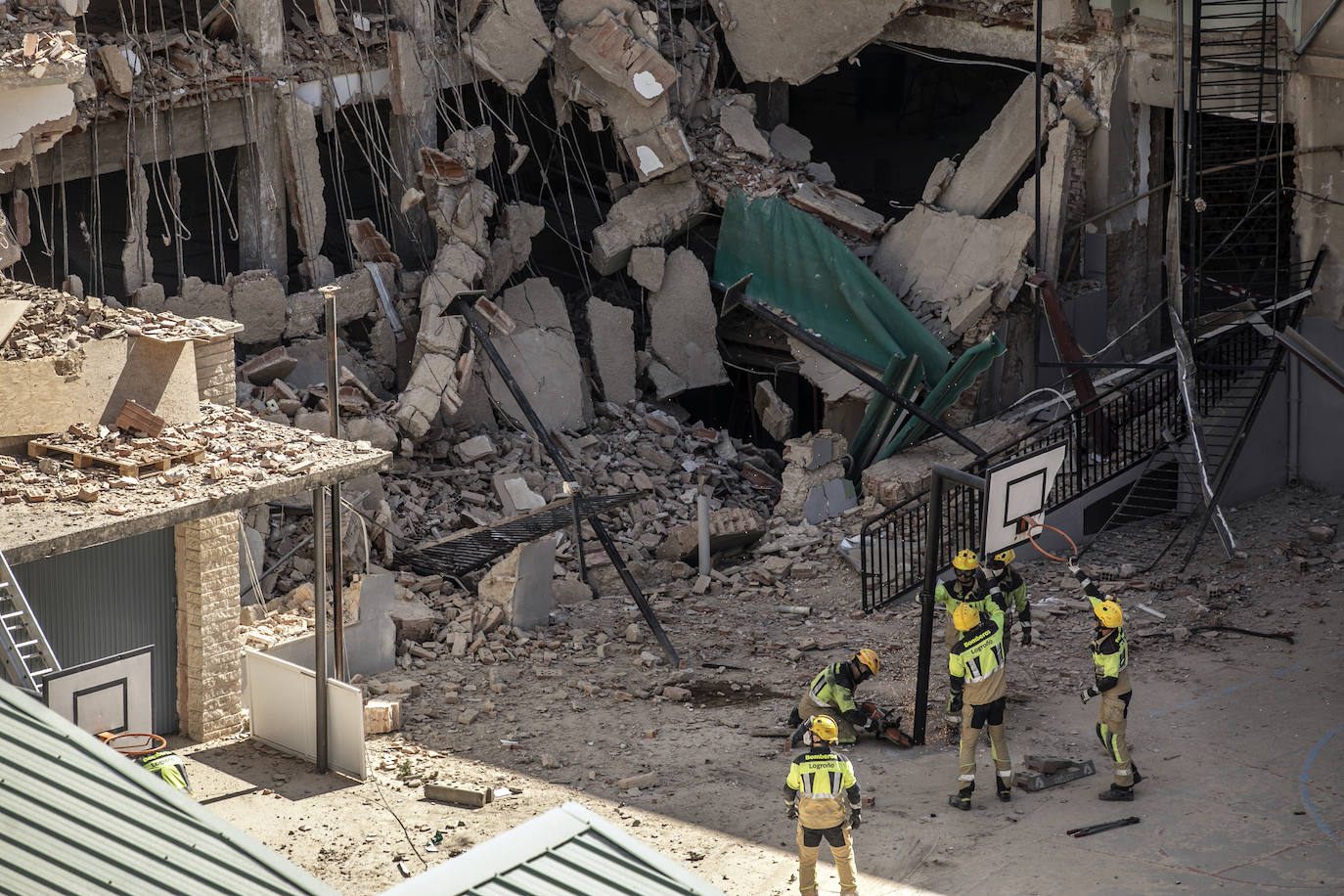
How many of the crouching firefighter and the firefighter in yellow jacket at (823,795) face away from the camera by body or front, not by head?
1

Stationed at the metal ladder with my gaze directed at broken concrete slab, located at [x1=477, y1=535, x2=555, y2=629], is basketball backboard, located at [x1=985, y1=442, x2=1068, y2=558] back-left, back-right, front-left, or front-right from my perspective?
front-right

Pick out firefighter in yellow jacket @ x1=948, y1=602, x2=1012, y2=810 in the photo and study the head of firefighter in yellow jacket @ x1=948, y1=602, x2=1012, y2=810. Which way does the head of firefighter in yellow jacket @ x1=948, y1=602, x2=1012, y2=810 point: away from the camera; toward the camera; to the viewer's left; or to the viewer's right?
away from the camera

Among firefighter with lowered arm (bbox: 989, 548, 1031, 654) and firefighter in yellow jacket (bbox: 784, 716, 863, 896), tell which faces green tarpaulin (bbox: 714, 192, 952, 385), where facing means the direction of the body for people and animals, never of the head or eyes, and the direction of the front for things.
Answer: the firefighter in yellow jacket

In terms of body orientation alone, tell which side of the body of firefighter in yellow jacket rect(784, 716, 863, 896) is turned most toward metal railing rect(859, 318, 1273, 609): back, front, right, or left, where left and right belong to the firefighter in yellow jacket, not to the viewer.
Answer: front

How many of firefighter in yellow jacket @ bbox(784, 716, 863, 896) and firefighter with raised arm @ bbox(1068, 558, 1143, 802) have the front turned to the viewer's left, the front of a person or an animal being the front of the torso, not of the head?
1

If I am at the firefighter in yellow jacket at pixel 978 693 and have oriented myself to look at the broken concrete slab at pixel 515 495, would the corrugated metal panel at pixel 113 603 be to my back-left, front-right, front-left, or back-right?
front-left

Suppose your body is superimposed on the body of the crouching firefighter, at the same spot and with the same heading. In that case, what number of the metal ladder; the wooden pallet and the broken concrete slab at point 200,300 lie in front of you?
0

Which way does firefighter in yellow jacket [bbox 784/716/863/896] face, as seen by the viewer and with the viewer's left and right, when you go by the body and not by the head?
facing away from the viewer

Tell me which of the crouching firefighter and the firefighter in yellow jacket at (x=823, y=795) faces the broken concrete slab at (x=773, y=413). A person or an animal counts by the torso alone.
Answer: the firefighter in yellow jacket

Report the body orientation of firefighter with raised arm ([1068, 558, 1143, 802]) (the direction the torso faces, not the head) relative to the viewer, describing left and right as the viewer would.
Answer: facing to the left of the viewer

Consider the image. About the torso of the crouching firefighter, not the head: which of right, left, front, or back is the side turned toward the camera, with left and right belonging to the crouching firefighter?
right

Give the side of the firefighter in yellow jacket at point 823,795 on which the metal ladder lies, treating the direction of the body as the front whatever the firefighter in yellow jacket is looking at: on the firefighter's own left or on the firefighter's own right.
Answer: on the firefighter's own left

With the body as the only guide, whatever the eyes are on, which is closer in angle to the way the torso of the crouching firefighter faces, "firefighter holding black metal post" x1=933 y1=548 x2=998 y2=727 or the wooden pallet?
the firefighter holding black metal post
